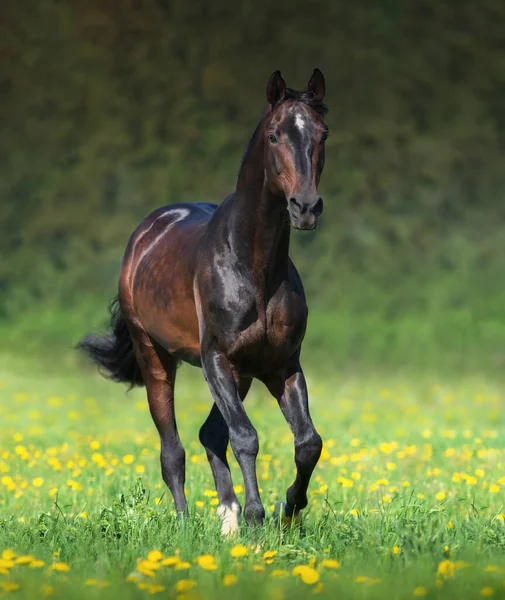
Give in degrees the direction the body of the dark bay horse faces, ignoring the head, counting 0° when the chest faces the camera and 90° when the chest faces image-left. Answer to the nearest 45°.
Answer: approximately 315°
